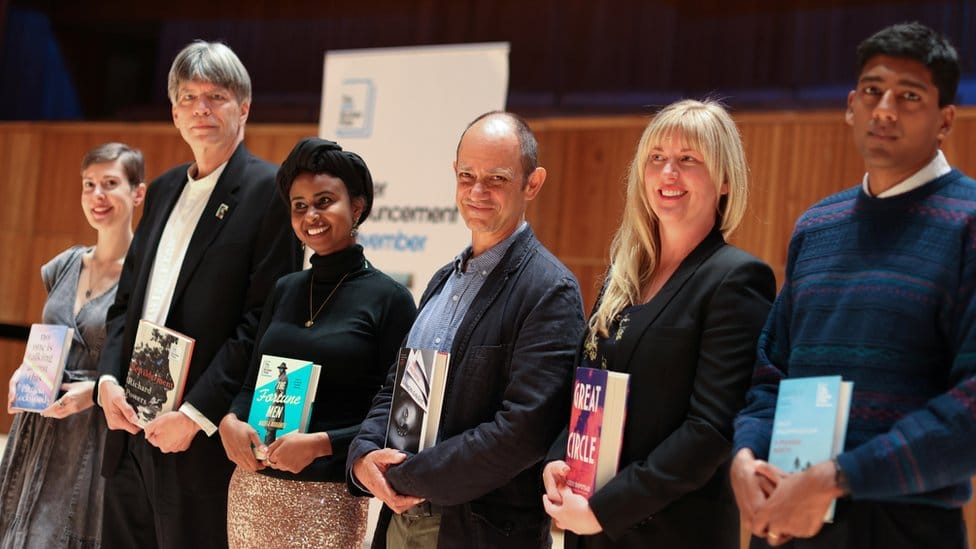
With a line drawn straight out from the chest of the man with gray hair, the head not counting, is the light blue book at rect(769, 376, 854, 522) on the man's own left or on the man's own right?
on the man's own left

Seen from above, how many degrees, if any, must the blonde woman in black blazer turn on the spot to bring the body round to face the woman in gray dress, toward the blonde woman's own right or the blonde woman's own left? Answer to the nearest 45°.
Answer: approximately 90° to the blonde woman's own right

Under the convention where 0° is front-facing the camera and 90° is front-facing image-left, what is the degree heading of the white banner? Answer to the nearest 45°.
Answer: approximately 0°

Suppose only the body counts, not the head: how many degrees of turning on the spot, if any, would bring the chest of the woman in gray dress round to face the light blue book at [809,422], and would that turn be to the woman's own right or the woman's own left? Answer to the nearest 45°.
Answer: approximately 90° to the woman's own left

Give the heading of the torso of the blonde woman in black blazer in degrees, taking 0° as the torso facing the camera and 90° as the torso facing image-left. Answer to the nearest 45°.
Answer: approximately 45°

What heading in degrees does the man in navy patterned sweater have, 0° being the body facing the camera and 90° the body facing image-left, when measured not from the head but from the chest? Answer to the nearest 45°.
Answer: approximately 45°

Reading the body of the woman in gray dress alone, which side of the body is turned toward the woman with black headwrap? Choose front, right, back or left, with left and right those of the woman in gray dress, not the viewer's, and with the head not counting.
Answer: left

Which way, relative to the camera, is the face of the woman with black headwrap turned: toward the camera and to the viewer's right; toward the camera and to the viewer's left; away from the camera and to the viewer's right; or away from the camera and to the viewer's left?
toward the camera and to the viewer's left

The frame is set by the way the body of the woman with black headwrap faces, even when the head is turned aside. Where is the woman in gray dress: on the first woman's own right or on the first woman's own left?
on the first woman's own right

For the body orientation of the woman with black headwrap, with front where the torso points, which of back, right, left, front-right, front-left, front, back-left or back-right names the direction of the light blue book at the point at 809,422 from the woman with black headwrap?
left

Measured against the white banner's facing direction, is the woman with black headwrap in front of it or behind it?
in front
